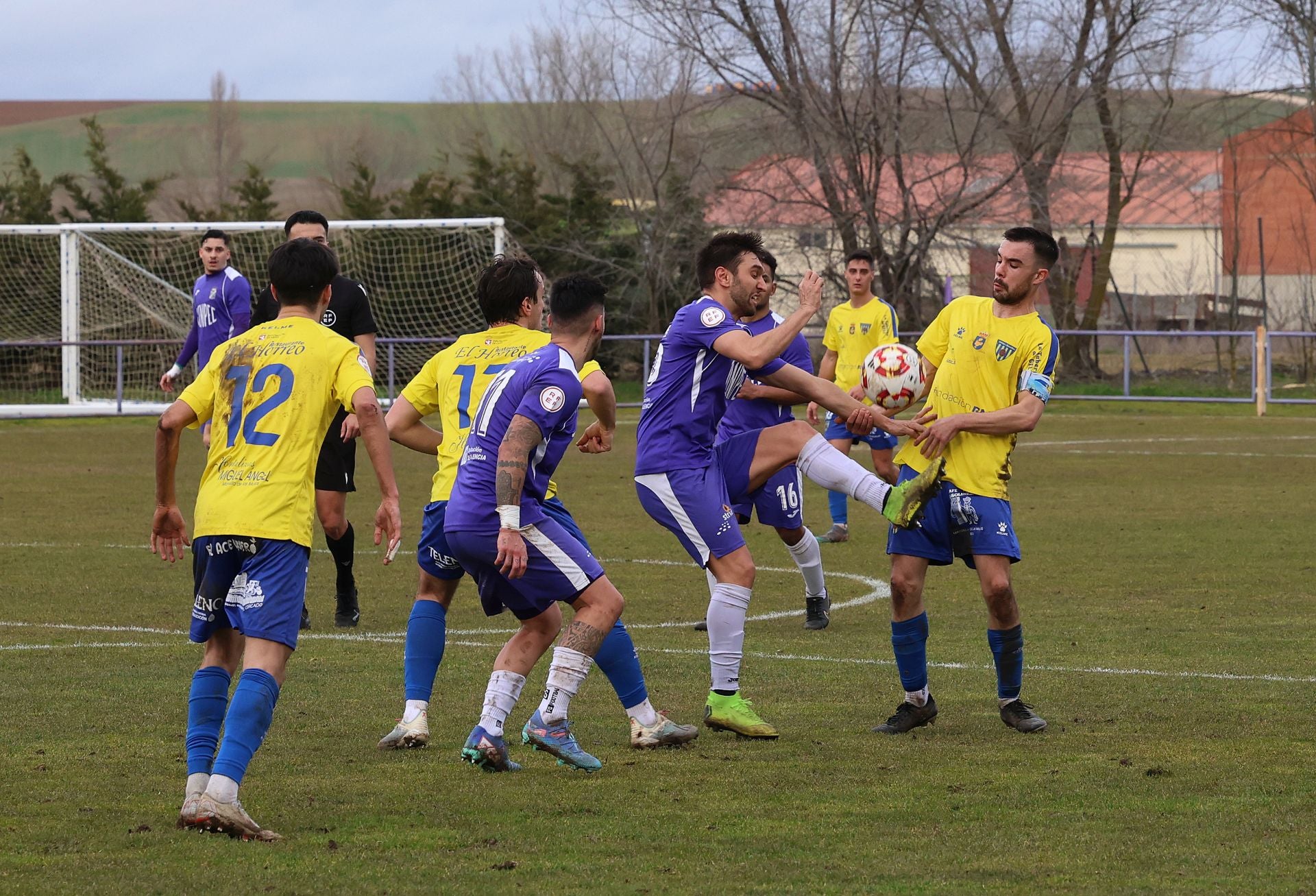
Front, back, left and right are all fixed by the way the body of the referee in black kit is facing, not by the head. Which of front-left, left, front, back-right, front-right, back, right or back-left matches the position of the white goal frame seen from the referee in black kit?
back

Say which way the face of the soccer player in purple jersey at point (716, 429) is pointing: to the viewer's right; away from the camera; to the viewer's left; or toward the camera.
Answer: to the viewer's right

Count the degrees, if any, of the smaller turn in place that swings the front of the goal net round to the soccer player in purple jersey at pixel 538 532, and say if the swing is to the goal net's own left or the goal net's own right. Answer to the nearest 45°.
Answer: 0° — it already faces them

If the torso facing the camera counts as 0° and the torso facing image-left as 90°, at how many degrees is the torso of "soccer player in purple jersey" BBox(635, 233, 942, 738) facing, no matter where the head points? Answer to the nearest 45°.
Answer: approximately 270°

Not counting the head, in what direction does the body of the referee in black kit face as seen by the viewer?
toward the camera

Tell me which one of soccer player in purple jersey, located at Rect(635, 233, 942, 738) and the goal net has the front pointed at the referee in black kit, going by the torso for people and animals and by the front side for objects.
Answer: the goal net

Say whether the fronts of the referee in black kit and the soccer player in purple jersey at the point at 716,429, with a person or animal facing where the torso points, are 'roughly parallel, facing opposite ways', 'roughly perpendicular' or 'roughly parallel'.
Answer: roughly perpendicular

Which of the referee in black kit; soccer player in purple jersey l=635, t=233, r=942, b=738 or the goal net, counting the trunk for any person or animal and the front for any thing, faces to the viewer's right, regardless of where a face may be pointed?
the soccer player in purple jersey

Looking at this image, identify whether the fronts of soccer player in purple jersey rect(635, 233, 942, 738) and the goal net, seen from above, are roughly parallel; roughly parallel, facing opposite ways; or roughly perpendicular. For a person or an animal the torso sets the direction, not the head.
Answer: roughly perpendicular

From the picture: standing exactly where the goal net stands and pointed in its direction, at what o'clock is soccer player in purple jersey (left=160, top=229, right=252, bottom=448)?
The soccer player in purple jersey is roughly at 12 o'clock from the goal net.

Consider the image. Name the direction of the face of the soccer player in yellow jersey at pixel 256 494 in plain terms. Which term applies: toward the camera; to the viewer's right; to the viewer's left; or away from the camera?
away from the camera

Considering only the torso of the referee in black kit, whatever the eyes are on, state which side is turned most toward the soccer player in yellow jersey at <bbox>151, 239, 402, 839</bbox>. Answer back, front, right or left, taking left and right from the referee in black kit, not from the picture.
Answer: front

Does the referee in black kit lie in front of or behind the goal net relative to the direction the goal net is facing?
in front

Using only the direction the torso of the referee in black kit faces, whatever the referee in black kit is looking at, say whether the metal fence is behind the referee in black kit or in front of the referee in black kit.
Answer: behind
